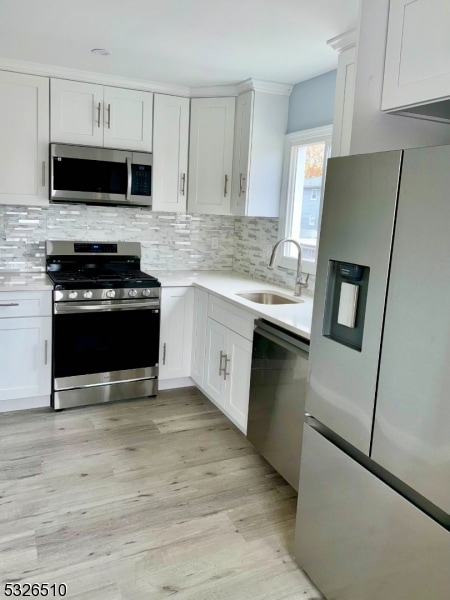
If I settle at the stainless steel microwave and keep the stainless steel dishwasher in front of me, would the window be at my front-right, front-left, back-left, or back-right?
front-left

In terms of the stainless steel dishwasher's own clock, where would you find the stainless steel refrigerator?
The stainless steel refrigerator is roughly at 10 o'clock from the stainless steel dishwasher.

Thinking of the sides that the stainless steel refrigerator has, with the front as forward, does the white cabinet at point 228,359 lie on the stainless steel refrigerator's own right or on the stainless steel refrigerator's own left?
on the stainless steel refrigerator's own right

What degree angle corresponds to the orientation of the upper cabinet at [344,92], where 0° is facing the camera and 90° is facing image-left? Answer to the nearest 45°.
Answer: approximately 45°

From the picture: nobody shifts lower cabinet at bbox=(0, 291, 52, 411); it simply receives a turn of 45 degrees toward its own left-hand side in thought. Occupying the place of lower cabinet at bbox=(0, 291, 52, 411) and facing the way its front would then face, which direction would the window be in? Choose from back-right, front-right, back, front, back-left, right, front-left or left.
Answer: front-left

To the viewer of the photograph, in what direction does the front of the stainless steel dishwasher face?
facing the viewer and to the left of the viewer

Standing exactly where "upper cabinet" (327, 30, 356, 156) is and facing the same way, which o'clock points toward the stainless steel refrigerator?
The stainless steel refrigerator is roughly at 10 o'clock from the upper cabinet.

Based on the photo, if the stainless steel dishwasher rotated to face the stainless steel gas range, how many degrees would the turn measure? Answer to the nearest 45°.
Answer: approximately 90° to its right

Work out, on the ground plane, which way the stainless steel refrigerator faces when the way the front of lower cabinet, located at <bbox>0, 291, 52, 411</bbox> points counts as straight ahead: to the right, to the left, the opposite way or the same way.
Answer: to the right

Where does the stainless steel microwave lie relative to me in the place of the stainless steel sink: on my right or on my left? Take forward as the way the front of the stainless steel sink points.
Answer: on my right

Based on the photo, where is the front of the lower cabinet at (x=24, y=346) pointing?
toward the camera

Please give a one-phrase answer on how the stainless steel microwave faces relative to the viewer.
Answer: facing the viewer

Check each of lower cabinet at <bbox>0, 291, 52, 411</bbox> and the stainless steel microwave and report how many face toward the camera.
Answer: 2

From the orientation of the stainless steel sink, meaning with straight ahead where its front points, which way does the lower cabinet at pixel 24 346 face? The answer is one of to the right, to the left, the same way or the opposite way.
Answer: to the left

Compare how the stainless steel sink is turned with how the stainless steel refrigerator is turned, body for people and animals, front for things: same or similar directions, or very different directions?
same or similar directions

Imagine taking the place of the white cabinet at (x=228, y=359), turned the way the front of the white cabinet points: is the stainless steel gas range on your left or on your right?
on your right
